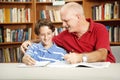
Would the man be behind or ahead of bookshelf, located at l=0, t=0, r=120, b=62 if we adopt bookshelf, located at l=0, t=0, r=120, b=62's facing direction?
ahead

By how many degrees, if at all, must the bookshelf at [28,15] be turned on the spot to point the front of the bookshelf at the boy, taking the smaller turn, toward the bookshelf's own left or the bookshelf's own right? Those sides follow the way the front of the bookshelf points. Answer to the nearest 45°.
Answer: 0° — it already faces them

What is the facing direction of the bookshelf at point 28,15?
toward the camera

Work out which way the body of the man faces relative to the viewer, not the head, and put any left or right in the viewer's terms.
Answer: facing the viewer and to the left of the viewer

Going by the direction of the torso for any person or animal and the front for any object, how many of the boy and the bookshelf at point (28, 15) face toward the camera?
2

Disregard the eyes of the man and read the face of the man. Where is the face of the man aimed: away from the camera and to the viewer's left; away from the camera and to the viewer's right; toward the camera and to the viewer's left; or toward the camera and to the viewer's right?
toward the camera and to the viewer's left

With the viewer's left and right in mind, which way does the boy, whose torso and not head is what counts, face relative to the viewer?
facing the viewer
